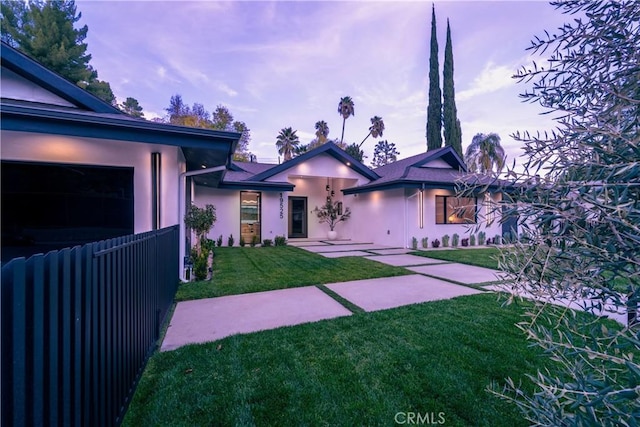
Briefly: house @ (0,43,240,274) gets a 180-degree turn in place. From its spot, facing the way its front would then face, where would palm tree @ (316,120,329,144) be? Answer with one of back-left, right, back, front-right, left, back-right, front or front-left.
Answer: front-right

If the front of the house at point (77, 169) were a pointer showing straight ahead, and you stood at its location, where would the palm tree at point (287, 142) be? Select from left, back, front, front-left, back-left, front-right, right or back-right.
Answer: back-left

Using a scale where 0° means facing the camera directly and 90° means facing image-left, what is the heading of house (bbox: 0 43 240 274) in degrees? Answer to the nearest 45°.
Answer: approximately 0°

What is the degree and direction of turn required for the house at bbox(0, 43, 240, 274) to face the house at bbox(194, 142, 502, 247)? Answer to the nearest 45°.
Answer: approximately 90° to its left

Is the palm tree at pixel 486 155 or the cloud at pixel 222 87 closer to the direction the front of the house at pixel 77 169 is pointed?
the palm tree

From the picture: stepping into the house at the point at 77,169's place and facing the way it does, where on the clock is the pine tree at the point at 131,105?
The pine tree is roughly at 6 o'clock from the house.

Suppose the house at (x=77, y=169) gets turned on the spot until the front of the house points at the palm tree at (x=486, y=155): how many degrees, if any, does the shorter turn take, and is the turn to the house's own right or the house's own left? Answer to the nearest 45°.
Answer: approximately 90° to the house's own left
